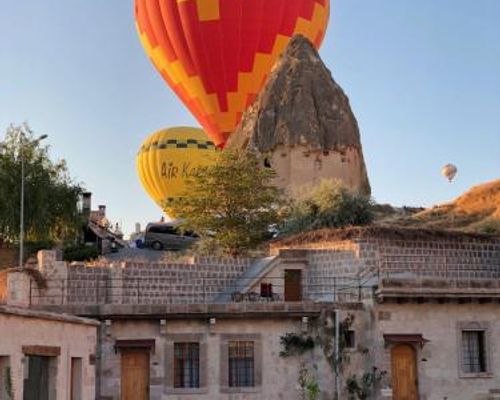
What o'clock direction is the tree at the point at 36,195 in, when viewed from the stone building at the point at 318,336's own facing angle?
The tree is roughly at 5 o'clock from the stone building.

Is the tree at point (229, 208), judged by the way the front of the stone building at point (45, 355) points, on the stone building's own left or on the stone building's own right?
on the stone building's own left

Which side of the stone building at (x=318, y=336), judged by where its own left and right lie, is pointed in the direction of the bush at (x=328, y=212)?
back

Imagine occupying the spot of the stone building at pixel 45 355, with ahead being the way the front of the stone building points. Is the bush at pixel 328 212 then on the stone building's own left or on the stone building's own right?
on the stone building's own left

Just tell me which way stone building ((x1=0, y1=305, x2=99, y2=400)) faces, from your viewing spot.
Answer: facing the viewer and to the right of the viewer

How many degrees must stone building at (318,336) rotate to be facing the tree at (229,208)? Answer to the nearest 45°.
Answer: approximately 180°

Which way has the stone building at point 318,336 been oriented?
toward the camera
